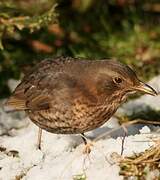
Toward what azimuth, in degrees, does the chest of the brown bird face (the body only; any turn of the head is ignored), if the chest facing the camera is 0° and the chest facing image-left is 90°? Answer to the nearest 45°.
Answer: approximately 270°
